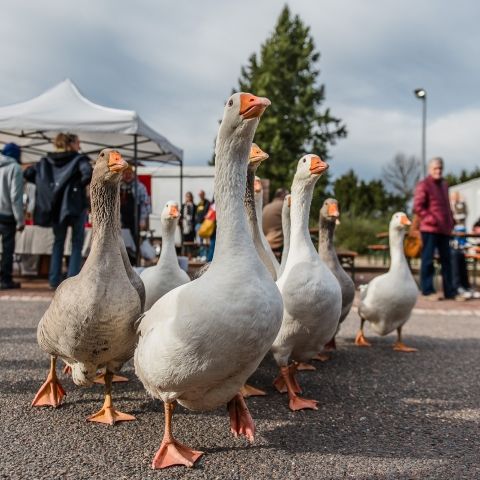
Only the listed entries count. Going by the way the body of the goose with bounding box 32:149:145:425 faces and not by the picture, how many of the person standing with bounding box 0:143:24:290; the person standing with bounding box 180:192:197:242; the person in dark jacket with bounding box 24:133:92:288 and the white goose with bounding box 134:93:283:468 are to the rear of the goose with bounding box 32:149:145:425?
3

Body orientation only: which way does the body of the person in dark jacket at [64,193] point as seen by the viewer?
away from the camera

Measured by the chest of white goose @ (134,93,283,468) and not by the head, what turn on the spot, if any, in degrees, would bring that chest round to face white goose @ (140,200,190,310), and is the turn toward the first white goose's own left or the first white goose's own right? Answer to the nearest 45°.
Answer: approximately 135° to the first white goose's own left

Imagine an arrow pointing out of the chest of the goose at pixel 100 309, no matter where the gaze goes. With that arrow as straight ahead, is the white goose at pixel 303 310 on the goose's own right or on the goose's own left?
on the goose's own left

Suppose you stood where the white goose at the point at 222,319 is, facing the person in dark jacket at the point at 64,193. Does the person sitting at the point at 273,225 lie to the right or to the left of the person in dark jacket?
right

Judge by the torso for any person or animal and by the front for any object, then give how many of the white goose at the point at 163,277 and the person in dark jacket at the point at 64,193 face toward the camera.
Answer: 1

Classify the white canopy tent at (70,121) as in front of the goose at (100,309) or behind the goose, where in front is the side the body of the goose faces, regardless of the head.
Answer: behind

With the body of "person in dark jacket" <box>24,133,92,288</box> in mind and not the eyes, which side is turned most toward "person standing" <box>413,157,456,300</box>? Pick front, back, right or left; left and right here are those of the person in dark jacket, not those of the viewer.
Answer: right

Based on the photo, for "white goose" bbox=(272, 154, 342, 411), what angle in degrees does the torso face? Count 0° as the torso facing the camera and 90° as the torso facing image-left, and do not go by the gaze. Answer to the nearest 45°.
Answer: approximately 315°

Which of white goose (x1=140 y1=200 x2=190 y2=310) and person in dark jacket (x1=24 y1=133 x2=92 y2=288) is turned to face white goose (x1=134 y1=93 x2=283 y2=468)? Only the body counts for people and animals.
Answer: white goose (x1=140 y1=200 x2=190 y2=310)

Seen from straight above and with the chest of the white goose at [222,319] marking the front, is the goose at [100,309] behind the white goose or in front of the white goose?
behind

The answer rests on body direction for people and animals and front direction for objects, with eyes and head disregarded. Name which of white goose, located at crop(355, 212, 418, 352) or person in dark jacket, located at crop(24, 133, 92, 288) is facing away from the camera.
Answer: the person in dark jacket

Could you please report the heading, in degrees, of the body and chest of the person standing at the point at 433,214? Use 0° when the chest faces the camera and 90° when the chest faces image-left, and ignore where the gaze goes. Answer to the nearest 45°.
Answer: approximately 315°

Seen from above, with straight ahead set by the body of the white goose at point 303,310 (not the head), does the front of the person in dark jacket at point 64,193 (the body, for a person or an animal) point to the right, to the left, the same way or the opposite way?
the opposite way
